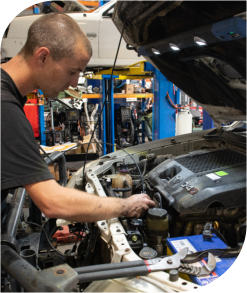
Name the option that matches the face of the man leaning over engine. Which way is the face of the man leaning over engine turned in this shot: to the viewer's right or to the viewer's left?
to the viewer's right

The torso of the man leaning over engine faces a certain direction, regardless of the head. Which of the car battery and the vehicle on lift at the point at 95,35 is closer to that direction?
the car battery

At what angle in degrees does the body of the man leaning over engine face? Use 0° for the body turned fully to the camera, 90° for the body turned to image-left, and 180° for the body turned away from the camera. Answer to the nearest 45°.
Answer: approximately 270°

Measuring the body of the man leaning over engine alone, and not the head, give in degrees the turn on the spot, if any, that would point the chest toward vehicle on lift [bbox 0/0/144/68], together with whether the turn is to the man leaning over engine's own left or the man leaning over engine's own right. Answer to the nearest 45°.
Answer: approximately 90° to the man leaning over engine's own left

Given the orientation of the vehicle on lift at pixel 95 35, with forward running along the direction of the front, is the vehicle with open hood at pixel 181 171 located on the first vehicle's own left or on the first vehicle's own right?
on the first vehicle's own left

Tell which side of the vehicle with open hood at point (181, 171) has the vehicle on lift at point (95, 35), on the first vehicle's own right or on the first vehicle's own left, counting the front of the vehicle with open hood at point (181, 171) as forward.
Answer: on the first vehicle's own right

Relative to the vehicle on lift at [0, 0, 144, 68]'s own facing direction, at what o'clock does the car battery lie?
The car battery is roughly at 9 o'clock from the vehicle on lift.

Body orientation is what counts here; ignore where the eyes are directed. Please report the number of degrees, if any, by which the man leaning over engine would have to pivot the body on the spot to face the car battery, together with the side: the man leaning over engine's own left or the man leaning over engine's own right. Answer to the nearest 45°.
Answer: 0° — they already face it
